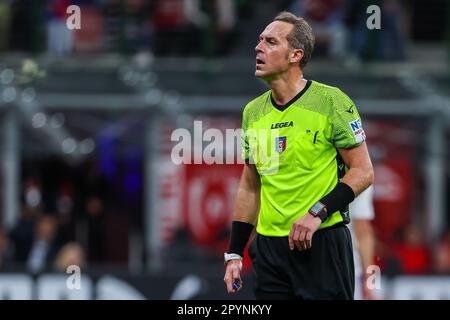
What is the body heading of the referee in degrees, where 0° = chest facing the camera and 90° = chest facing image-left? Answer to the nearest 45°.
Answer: approximately 45°

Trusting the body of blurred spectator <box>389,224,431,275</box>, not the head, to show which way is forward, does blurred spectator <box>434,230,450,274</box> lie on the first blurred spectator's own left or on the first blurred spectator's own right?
on the first blurred spectator's own left

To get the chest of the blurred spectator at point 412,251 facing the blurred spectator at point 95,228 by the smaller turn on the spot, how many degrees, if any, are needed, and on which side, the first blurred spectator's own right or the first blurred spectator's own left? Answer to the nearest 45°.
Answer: approximately 90° to the first blurred spectator's own right

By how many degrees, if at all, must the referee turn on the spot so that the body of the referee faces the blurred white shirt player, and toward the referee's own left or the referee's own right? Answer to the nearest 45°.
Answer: approximately 135° to the referee's own right

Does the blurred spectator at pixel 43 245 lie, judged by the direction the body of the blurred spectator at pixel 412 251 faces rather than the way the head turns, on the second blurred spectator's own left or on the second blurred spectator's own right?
on the second blurred spectator's own right

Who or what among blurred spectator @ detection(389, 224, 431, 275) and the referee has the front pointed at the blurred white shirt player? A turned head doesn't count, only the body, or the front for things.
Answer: the blurred spectator
